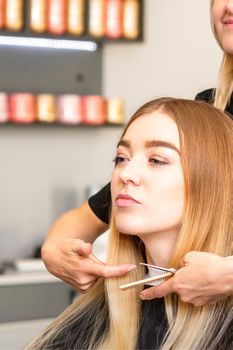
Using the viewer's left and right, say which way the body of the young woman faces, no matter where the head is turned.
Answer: facing the viewer and to the left of the viewer

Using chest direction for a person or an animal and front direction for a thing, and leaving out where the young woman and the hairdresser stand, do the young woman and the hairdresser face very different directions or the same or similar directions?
same or similar directions

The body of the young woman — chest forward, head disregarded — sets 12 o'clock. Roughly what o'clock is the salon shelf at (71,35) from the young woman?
The salon shelf is roughly at 4 o'clock from the young woman.

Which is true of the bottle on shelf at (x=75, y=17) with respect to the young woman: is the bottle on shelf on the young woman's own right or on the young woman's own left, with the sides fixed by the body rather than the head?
on the young woman's own right

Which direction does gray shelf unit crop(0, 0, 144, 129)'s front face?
toward the camera

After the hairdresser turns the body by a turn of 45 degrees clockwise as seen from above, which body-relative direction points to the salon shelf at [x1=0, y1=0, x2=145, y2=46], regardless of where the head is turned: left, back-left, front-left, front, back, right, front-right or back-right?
right

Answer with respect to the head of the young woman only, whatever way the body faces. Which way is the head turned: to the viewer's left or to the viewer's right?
to the viewer's left

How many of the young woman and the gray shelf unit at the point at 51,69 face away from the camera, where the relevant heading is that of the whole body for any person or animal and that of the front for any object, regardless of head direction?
0

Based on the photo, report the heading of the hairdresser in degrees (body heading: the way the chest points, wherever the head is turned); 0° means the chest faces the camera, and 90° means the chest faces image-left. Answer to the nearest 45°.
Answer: approximately 45°

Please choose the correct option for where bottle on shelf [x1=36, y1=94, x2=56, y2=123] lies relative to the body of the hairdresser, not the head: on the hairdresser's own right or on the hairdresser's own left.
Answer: on the hairdresser's own right

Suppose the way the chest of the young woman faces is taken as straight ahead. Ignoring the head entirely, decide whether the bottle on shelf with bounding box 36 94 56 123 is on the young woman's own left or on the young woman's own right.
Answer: on the young woman's own right

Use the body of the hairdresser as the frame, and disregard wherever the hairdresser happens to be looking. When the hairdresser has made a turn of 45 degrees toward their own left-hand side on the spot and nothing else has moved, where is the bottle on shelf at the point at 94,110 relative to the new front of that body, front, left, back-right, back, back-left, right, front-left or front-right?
back

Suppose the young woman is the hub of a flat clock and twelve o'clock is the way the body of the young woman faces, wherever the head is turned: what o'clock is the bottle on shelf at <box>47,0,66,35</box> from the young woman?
The bottle on shelf is roughly at 4 o'clock from the young woman.

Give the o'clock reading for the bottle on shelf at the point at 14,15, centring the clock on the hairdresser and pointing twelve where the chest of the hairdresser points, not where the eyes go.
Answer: The bottle on shelf is roughly at 4 o'clock from the hairdresser.
